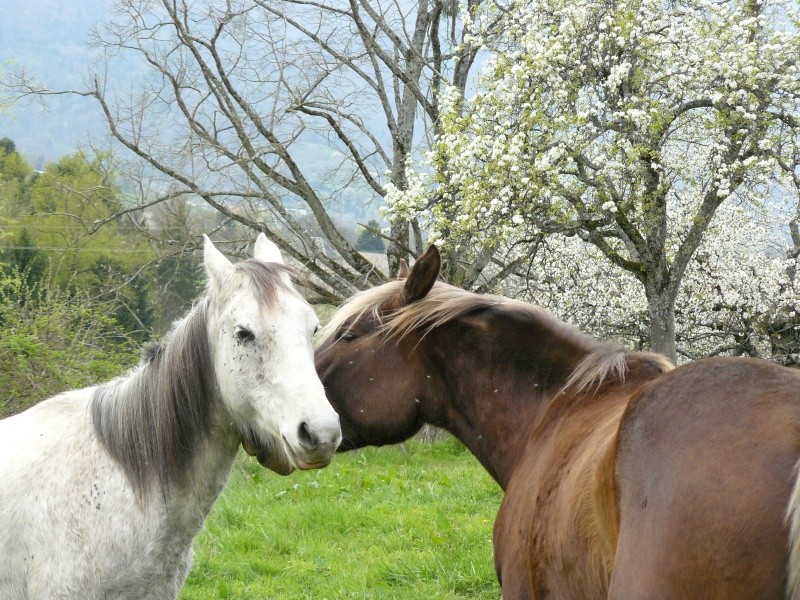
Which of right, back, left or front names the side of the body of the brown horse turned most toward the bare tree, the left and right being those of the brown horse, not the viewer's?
front

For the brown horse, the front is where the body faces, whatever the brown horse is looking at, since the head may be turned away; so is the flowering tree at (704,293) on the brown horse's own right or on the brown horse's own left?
on the brown horse's own right

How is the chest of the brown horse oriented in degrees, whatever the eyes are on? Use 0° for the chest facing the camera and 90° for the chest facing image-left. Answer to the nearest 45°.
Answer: approximately 135°

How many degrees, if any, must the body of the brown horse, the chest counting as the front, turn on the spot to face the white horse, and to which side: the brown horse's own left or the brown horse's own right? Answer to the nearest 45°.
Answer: approximately 45° to the brown horse's own left

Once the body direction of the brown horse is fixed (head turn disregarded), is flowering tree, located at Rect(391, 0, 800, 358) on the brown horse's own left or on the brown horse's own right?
on the brown horse's own right

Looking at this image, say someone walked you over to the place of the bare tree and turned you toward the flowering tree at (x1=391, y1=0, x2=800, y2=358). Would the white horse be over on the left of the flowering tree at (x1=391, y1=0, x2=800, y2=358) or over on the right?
right

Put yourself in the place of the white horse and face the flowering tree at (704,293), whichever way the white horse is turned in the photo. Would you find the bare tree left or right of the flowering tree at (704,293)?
left
